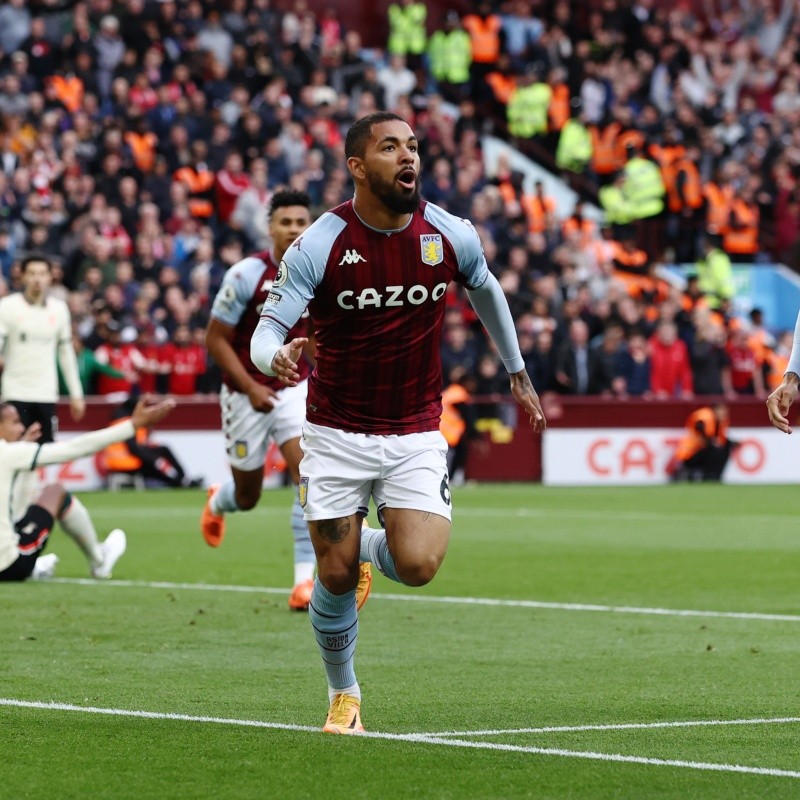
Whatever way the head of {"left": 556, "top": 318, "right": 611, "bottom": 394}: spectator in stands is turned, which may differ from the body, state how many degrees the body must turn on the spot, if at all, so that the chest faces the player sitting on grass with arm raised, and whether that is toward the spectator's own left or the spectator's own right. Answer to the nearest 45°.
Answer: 0° — they already face them

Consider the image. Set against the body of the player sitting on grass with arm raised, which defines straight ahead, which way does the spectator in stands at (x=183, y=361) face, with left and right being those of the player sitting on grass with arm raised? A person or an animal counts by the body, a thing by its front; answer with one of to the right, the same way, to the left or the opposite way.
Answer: to the right

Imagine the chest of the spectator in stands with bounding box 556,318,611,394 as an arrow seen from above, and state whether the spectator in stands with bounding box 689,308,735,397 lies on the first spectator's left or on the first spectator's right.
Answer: on the first spectator's left

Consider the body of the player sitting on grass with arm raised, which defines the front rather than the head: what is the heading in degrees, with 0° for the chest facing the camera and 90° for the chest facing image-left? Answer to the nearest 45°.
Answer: approximately 270°

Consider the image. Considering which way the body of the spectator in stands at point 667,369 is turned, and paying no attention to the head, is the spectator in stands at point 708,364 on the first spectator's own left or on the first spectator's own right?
on the first spectator's own left

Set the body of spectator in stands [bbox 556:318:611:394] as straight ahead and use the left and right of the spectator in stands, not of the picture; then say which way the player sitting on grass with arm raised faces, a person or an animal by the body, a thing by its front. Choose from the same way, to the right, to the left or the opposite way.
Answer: to the left

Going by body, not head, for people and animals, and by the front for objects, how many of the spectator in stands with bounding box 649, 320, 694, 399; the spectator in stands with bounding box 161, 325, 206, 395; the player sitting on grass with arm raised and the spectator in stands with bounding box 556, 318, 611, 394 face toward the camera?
3

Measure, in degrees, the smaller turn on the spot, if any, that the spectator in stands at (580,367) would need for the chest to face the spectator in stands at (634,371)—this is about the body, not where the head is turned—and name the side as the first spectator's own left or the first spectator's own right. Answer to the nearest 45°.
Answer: approximately 135° to the first spectator's own left
